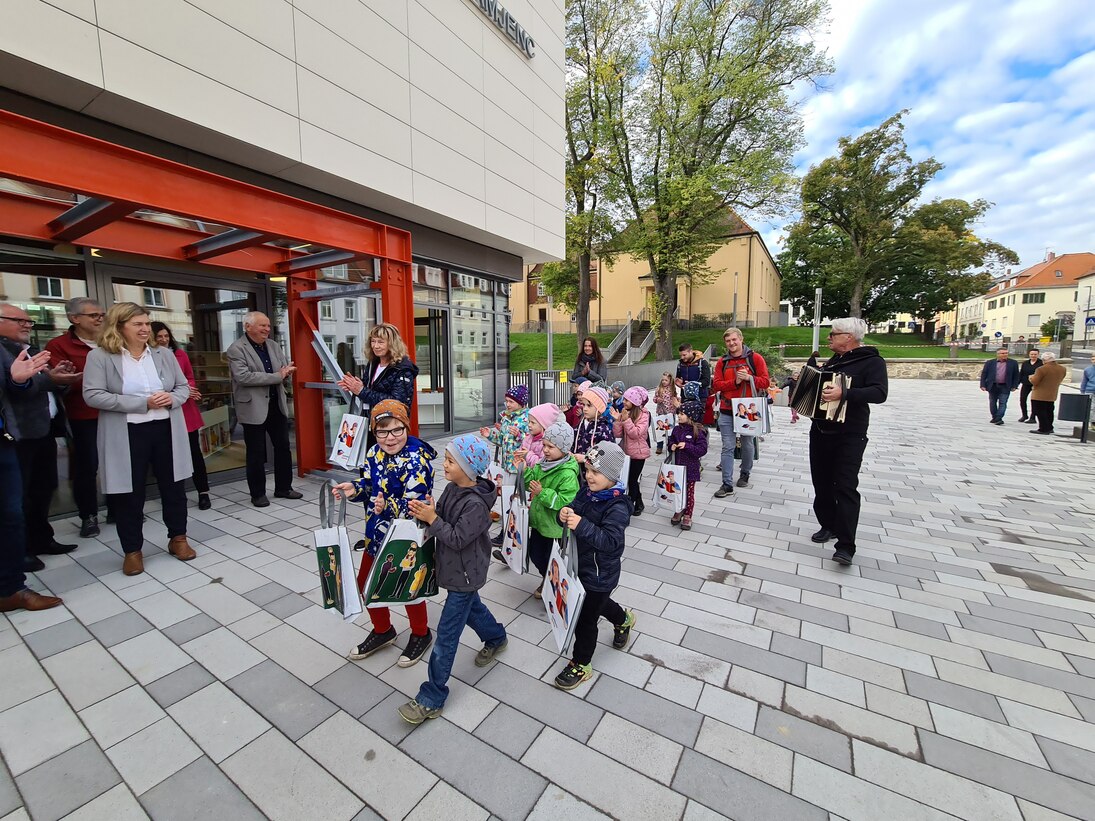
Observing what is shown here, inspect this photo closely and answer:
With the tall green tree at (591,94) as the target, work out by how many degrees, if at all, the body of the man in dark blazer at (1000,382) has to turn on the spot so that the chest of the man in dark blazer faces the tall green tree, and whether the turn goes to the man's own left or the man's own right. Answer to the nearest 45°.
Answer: approximately 90° to the man's own right

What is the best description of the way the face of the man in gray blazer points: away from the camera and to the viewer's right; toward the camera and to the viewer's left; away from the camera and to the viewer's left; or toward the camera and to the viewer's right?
toward the camera and to the viewer's right

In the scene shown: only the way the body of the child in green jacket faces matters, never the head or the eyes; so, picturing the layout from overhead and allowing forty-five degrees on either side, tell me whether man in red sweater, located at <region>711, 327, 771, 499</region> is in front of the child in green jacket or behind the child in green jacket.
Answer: behind

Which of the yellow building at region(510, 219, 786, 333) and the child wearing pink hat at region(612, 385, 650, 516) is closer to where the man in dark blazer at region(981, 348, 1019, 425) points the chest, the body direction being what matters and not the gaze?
the child wearing pink hat

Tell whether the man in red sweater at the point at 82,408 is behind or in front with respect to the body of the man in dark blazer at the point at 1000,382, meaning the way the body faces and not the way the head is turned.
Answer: in front

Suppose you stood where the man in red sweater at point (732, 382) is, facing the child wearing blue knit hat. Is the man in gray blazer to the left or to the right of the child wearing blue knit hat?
right

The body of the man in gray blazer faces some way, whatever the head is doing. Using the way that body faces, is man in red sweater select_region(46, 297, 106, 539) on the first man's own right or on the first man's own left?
on the first man's own right

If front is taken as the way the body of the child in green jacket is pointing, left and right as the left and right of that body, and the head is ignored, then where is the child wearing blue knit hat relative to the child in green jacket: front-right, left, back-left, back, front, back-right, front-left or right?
front

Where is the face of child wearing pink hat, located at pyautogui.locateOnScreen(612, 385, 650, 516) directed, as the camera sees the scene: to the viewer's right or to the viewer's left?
to the viewer's left

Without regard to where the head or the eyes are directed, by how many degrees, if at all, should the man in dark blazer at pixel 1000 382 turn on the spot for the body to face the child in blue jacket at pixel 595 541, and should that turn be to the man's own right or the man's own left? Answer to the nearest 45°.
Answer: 0° — they already face them

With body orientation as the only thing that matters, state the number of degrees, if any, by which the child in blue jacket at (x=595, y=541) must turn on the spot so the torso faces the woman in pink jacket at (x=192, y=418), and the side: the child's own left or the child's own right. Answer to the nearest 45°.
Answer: approximately 90° to the child's own right

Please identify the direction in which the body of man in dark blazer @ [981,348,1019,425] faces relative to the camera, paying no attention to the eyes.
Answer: toward the camera

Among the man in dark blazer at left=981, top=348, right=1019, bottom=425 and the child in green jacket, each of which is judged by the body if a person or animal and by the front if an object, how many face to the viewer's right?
0

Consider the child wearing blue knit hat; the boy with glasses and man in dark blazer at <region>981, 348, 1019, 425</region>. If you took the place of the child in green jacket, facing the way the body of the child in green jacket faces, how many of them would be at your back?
1
